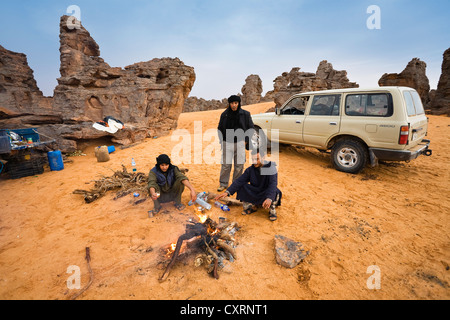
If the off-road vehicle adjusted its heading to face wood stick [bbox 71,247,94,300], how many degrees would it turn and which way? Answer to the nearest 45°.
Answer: approximately 90° to its left

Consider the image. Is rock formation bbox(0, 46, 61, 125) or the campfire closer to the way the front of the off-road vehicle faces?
the rock formation

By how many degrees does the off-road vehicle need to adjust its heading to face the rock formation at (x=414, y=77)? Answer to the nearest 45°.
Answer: approximately 45° to its right

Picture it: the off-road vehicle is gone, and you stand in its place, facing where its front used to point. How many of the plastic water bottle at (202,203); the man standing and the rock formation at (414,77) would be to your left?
2

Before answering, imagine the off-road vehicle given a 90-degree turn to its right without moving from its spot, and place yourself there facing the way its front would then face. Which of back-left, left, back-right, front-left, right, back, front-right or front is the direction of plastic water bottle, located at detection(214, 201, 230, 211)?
back

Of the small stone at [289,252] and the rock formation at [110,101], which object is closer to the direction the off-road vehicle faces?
the rock formation

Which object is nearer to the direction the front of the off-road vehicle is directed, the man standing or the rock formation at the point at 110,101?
the rock formation

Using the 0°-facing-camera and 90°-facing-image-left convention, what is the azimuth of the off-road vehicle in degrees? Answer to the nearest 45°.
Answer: approximately 135°

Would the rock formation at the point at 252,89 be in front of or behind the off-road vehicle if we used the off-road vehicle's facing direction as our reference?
in front

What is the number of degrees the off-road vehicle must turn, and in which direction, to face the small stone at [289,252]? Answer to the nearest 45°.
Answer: approximately 135° to its left

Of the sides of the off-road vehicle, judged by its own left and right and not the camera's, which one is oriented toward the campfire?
left
